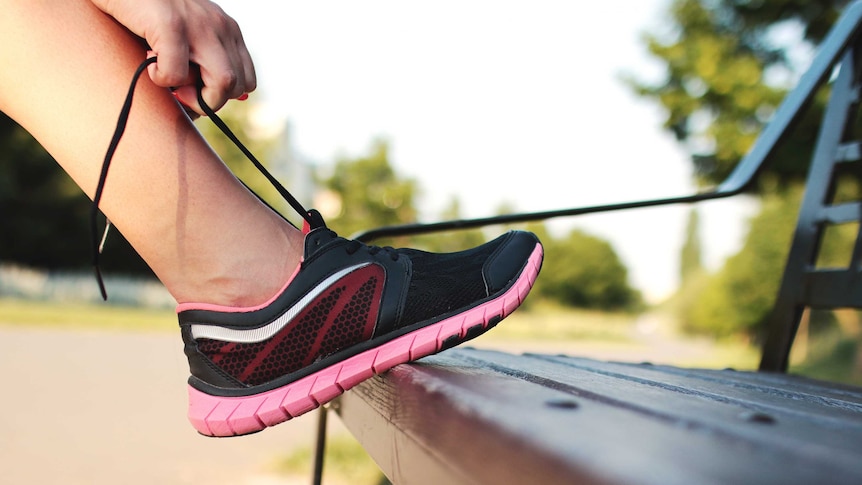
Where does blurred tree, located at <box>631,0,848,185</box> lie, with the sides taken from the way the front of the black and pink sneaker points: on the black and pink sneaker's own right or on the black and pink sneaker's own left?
on the black and pink sneaker's own left

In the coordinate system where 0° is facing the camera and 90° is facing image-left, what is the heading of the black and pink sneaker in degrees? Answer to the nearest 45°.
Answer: approximately 270°

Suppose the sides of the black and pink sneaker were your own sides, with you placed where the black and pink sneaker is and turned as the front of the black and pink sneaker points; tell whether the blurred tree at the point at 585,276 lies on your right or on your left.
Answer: on your left
